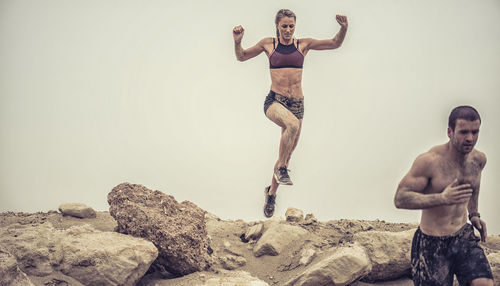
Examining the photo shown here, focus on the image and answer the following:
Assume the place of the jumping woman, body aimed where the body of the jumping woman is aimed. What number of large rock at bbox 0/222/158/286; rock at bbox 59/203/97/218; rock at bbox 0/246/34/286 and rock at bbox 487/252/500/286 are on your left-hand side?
1

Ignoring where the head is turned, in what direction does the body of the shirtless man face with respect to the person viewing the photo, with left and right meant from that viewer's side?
facing the viewer and to the right of the viewer

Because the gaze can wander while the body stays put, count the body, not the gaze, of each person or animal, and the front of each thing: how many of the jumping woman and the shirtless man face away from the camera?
0

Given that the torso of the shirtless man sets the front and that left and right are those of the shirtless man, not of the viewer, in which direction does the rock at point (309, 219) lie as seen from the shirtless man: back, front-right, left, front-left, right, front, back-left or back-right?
back

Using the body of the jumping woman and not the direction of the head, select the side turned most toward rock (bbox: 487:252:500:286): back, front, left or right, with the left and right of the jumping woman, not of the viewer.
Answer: left

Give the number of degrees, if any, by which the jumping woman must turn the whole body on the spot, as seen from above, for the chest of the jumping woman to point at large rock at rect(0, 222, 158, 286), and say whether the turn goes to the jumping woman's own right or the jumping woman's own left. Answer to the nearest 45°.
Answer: approximately 45° to the jumping woman's own right

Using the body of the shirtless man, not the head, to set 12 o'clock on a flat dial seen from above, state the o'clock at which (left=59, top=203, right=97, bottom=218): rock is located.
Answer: The rock is roughly at 5 o'clock from the shirtless man.

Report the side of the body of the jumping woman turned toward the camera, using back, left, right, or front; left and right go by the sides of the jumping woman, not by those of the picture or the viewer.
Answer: front

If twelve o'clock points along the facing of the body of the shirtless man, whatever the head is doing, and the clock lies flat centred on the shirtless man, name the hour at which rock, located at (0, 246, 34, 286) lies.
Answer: The rock is roughly at 4 o'clock from the shirtless man.

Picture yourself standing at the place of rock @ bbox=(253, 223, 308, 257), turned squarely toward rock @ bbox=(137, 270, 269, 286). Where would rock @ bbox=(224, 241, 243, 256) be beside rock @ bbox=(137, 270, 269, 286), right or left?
right

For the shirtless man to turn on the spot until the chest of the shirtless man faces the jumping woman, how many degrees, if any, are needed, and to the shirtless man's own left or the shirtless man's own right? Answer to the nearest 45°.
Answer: approximately 180°
